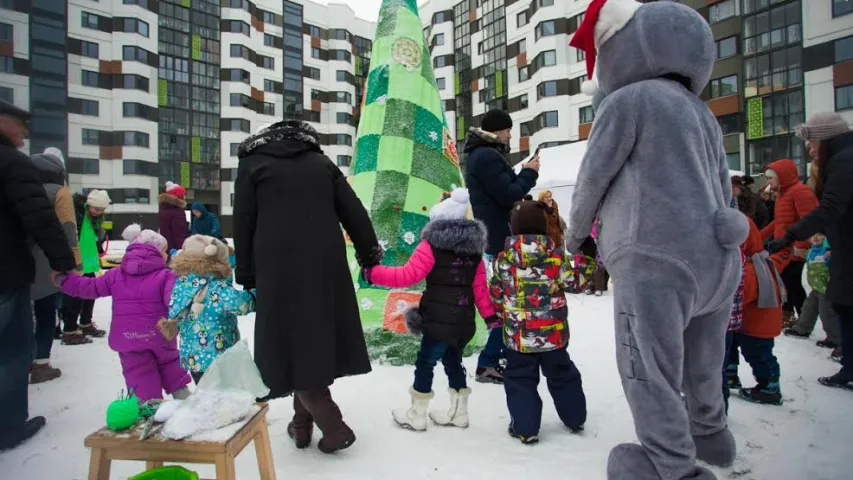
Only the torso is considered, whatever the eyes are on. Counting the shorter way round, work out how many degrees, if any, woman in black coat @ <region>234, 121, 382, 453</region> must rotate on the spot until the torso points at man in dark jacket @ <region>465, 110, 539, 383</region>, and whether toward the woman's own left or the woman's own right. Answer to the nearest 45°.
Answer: approximately 45° to the woman's own right

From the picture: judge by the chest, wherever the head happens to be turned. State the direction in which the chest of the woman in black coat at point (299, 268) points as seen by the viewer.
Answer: away from the camera

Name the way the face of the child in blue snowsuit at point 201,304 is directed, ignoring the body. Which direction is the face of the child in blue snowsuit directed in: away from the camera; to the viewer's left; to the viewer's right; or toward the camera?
away from the camera

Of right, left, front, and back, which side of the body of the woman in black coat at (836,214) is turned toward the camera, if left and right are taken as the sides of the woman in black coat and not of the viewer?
left

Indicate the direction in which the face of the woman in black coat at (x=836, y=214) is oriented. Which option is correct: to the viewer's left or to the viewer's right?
to the viewer's left

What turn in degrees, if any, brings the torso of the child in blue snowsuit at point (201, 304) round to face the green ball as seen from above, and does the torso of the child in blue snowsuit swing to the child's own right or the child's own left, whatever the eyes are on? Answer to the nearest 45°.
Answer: approximately 180°

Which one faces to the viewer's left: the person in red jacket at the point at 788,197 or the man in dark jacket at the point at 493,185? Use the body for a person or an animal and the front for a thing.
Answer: the person in red jacket

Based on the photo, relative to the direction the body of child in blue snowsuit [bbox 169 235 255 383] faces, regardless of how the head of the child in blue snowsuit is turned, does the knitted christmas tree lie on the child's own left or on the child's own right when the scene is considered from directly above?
on the child's own right

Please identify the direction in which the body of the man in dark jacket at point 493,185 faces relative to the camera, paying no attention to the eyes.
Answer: to the viewer's right

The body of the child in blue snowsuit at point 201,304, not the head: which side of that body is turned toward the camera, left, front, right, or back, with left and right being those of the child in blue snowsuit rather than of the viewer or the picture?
back

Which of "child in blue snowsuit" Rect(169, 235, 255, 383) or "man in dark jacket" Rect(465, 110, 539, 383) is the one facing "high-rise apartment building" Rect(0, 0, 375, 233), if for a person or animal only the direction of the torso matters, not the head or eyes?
the child in blue snowsuit

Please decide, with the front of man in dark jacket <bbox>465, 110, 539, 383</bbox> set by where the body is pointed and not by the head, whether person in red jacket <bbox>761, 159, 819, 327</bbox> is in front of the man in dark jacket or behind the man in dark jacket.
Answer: in front

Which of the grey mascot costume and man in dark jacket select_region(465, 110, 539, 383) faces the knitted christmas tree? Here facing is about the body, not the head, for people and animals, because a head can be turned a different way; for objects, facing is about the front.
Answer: the grey mascot costume

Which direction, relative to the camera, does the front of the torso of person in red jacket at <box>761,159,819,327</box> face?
to the viewer's left

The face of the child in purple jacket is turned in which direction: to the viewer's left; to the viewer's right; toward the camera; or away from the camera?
away from the camera
